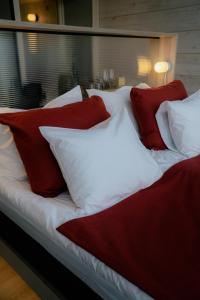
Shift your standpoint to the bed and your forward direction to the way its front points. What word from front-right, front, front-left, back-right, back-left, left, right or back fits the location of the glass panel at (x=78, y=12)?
back-left

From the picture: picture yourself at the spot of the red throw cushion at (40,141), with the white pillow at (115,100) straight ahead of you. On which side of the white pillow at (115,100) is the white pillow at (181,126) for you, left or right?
right

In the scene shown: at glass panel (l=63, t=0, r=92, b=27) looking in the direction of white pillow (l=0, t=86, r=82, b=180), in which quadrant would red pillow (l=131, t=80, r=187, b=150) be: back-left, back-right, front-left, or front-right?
front-left

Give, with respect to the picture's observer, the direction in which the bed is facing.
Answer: facing the viewer and to the right of the viewer
